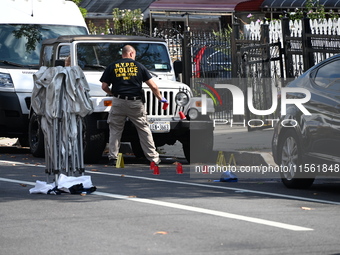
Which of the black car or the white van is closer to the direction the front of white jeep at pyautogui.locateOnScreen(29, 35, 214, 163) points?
the black car

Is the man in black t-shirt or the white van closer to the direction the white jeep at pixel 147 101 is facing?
the man in black t-shirt

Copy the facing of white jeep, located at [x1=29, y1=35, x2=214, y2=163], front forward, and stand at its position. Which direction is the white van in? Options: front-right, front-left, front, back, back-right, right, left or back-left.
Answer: back

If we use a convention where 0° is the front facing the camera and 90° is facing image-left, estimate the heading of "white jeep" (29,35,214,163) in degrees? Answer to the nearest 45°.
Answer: approximately 315°
